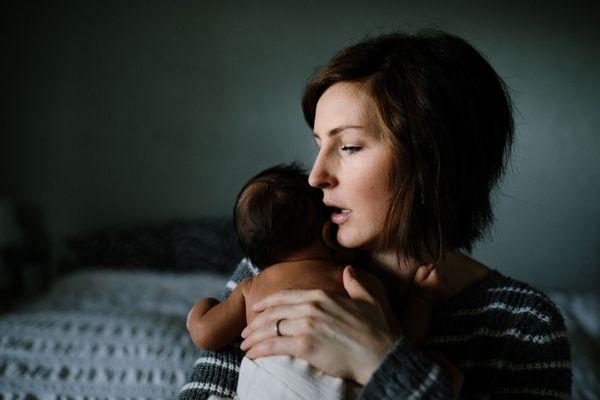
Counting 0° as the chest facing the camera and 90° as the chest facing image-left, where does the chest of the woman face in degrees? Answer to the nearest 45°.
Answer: approximately 45°

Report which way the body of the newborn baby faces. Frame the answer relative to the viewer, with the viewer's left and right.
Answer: facing away from the viewer and to the right of the viewer

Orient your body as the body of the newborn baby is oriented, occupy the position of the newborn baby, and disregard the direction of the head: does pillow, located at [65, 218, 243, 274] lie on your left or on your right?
on your left

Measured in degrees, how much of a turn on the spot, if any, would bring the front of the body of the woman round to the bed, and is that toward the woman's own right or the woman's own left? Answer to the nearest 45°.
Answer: approximately 90° to the woman's own right

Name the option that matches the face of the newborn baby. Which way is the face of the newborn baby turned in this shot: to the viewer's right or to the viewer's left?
to the viewer's right

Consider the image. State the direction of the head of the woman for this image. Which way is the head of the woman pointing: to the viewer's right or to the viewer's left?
to the viewer's left
